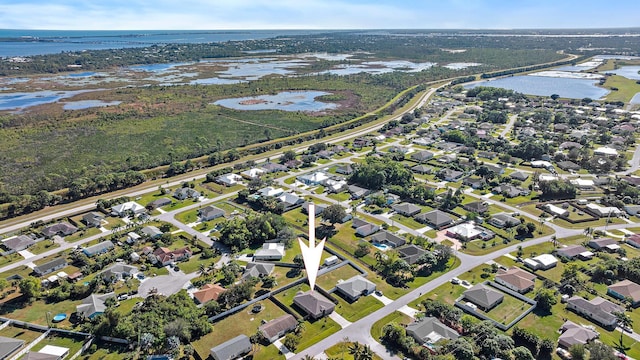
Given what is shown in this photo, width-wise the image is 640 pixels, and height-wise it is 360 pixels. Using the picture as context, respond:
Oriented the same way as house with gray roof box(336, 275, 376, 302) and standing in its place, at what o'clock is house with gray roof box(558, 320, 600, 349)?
house with gray roof box(558, 320, 600, 349) is roughly at 11 o'clock from house with gray roof box(336, 275, 376, 302).

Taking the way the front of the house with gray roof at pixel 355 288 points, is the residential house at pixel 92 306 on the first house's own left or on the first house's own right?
on the first house's own right

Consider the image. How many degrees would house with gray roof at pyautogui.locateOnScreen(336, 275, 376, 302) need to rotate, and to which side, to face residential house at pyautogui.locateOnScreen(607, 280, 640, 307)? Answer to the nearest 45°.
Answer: approximately 45° to its left

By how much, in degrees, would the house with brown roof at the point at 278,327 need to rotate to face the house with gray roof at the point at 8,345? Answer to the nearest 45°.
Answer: approximately 135° to its right

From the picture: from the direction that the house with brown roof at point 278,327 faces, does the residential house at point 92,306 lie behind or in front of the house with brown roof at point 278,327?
behind

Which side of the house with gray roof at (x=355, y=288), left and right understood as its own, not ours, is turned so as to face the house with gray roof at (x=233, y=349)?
right

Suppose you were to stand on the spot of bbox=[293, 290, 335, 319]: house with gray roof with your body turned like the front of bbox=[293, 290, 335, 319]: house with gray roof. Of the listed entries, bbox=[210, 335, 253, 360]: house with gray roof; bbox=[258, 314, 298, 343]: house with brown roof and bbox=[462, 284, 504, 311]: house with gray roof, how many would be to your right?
2

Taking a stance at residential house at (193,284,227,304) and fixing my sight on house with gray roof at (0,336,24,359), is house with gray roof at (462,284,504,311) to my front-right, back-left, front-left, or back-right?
back-left
